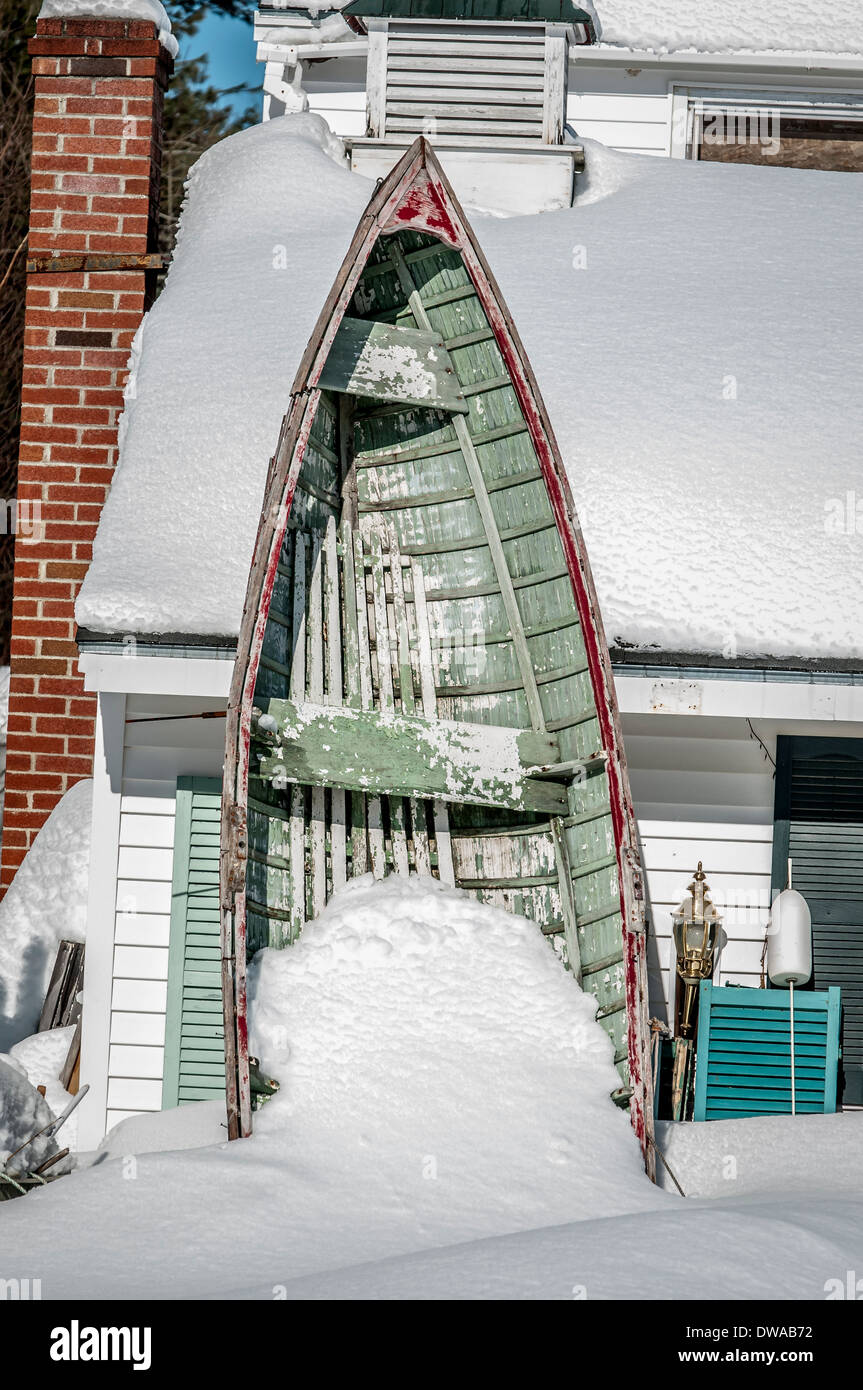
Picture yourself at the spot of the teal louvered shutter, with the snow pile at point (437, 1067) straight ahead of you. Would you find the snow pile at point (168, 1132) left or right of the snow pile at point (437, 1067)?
right

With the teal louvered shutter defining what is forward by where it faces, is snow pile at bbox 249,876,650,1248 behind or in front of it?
in front

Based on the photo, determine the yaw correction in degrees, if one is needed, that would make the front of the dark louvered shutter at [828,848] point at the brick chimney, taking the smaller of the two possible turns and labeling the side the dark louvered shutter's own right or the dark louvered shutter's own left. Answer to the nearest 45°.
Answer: approximately 90° to the dark louvered shutter's own right

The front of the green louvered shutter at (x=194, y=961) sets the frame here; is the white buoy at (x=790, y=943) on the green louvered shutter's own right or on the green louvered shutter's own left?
on the green louvered shutter's own left

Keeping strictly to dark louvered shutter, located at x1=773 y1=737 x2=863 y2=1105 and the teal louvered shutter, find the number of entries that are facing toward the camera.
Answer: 2

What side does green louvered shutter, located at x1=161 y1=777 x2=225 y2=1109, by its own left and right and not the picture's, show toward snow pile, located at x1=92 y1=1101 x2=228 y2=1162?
front

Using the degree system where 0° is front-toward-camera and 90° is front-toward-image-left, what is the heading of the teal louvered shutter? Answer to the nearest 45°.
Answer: approximately 0°
